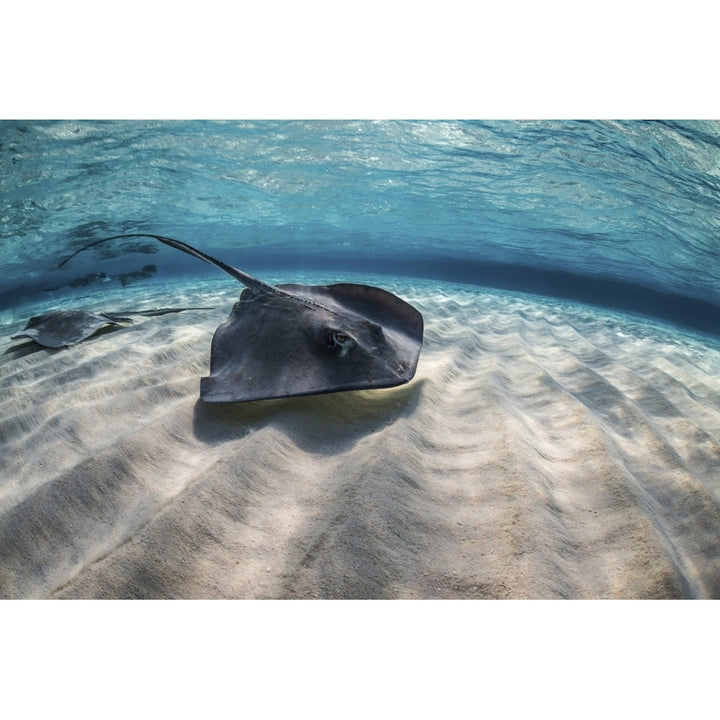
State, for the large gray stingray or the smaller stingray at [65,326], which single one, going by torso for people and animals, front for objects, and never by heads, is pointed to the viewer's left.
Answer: the smaller stingray

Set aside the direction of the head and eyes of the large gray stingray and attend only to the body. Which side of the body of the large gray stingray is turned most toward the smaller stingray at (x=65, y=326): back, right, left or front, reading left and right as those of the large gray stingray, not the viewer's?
back

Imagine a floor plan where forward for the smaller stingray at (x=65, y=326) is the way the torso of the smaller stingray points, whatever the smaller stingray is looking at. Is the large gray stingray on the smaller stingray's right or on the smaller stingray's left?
on the smaller stingray's left

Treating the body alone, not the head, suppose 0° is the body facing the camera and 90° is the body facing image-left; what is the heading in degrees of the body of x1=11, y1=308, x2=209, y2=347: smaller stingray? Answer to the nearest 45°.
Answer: approximately 90°

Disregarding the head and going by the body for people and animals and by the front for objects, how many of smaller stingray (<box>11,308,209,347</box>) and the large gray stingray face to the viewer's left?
1

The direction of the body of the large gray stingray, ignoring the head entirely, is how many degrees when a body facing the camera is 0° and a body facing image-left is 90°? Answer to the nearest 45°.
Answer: approximately 315°
